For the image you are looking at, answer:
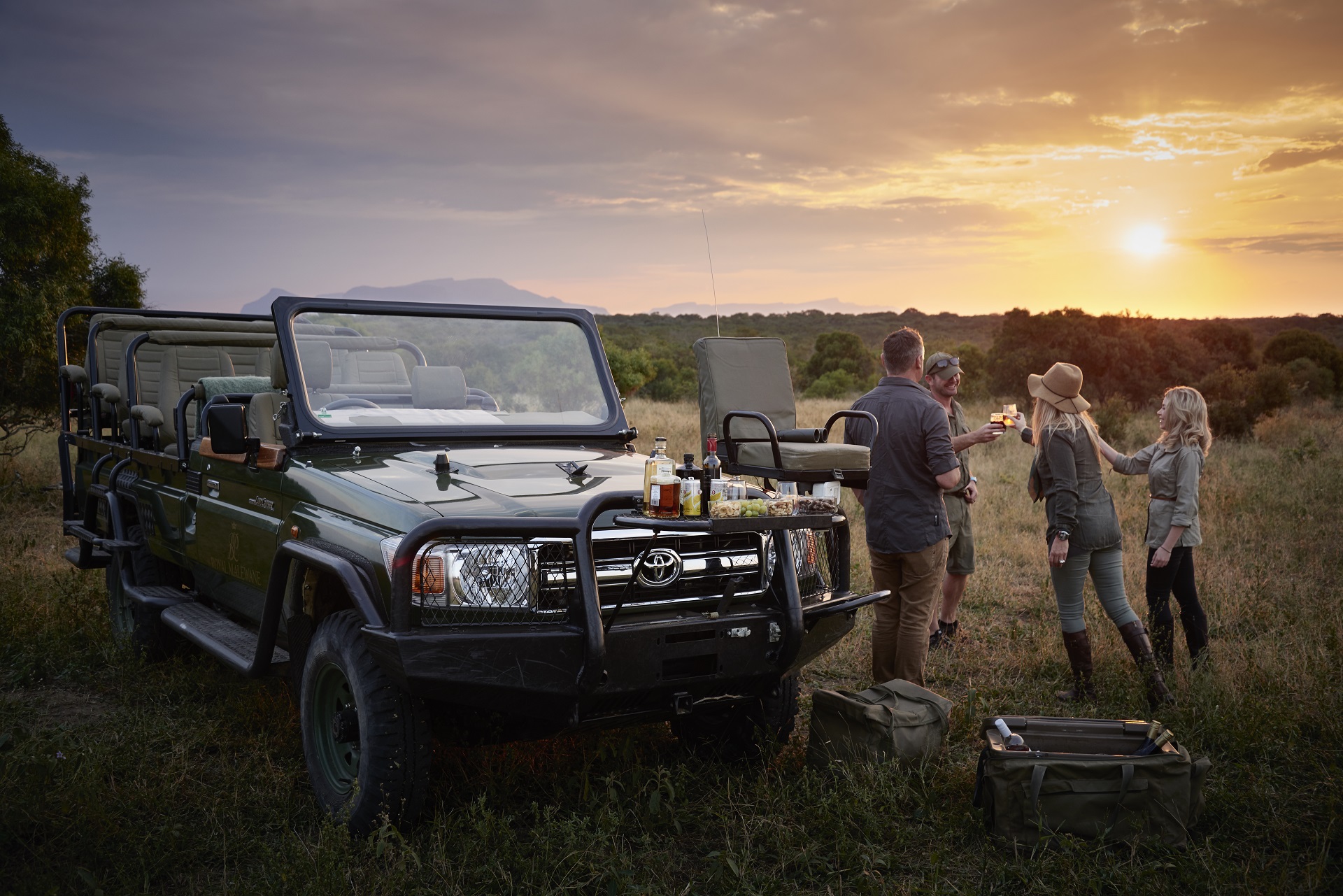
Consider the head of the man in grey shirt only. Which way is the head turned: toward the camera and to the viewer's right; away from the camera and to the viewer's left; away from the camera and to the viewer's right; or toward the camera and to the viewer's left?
away from the camera and to the viewer's right

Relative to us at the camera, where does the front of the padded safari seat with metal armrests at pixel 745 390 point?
facing the viewer and to the right of the viewer

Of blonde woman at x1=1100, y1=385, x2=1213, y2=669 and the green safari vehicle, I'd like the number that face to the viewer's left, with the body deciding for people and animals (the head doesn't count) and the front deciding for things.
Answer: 1

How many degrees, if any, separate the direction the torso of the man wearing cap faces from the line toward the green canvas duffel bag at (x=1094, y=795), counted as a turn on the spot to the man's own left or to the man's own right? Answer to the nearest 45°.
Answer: approximately 45° to the man's own right

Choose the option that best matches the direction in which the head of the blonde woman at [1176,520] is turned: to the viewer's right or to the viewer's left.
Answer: to the viewer's left

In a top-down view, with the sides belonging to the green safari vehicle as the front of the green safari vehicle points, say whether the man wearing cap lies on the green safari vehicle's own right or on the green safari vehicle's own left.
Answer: on the green safari vehicle's own left

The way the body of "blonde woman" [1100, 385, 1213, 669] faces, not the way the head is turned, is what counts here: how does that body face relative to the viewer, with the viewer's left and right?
facing to the left of the viewer

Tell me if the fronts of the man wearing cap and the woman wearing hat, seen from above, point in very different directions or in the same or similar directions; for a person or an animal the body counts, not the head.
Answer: very different directions

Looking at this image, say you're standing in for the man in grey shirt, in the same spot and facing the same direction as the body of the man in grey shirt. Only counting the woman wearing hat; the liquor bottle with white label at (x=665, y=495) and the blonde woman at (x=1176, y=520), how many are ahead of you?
2

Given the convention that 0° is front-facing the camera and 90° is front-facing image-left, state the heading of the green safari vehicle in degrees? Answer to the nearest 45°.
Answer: approximately 315°

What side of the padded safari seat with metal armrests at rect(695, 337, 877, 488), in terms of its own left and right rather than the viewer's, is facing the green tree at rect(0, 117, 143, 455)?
back

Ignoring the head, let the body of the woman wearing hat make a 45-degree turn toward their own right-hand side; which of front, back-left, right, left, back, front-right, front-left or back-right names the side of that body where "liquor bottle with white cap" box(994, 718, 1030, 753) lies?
back

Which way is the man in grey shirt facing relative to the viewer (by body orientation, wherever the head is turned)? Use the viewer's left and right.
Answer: facing away from the viewer and to the right of the viewer
